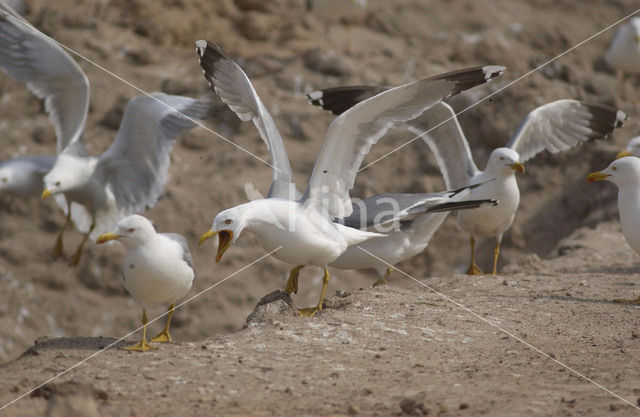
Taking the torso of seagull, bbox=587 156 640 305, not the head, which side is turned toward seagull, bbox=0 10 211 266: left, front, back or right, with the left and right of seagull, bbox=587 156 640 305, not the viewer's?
front

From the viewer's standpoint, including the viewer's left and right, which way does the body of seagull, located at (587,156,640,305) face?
facing to the left of the viewer

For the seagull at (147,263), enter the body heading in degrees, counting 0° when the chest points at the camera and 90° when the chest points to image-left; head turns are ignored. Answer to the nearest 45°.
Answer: approximately 45°

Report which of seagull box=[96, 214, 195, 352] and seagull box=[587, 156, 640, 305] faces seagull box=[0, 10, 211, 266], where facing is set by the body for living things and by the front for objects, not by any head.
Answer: seagull box=[587, 156, 640, 305]

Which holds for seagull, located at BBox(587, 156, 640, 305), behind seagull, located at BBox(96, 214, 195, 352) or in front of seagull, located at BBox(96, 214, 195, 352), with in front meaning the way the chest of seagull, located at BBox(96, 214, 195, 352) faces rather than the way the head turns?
behind

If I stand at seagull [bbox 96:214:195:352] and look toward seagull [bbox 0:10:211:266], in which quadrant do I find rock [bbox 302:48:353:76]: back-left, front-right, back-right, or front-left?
front-right

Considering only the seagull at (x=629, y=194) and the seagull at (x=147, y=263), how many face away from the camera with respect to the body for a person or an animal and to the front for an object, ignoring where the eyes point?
0

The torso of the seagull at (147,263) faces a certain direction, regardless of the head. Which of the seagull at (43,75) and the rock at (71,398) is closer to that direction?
the rock

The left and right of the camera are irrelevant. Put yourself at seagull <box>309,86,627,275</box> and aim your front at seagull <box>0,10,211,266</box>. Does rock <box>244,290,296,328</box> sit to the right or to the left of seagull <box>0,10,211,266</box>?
left

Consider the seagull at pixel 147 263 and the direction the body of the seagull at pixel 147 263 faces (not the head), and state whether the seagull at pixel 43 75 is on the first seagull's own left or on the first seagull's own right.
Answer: on the first seagull's own right

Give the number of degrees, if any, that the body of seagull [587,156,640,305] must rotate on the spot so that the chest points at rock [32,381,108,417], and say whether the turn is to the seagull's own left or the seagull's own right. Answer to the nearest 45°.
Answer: approximately 45° to the seagull's own left
